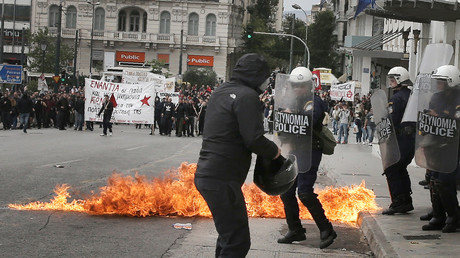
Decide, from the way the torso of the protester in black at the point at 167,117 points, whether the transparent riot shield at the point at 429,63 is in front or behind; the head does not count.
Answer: in front

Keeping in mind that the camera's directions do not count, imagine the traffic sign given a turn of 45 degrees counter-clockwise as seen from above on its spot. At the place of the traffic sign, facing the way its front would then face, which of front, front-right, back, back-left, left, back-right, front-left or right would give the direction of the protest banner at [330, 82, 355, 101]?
front-left

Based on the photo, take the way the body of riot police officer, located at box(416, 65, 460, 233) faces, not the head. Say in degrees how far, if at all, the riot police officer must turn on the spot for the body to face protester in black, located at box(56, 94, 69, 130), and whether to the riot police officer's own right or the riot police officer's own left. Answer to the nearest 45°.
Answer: approximately 90° to the riot police officer's own right

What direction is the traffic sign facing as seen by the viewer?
toward the camera

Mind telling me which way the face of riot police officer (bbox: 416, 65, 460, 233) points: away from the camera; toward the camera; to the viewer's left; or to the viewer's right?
to the viewer's left

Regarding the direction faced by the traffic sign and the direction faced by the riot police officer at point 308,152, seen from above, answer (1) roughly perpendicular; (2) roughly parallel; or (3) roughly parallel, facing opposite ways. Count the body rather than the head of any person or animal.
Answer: roughly perpendicular

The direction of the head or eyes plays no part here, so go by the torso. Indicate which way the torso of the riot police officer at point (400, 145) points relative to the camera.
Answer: to the viewer's left

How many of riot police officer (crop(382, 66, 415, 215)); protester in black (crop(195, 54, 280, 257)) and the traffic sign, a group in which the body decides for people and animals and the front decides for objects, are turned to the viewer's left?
1

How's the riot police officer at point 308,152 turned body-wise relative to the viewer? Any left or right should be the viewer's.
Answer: facing the viewer and to the left of the viewer

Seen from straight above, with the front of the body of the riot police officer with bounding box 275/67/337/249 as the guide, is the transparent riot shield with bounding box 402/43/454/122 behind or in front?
behind

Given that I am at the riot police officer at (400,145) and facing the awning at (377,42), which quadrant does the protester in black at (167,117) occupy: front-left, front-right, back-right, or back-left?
front-left

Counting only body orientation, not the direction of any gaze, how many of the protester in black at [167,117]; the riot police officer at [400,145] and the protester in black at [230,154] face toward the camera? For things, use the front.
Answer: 1

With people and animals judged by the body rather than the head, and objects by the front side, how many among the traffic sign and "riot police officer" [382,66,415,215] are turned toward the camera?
1

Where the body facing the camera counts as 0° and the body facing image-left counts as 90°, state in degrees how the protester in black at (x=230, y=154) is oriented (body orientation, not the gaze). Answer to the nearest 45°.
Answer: approximately 225°

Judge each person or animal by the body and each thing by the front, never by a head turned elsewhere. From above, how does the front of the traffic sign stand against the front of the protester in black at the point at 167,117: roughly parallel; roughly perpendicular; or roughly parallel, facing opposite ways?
roughly parallel
